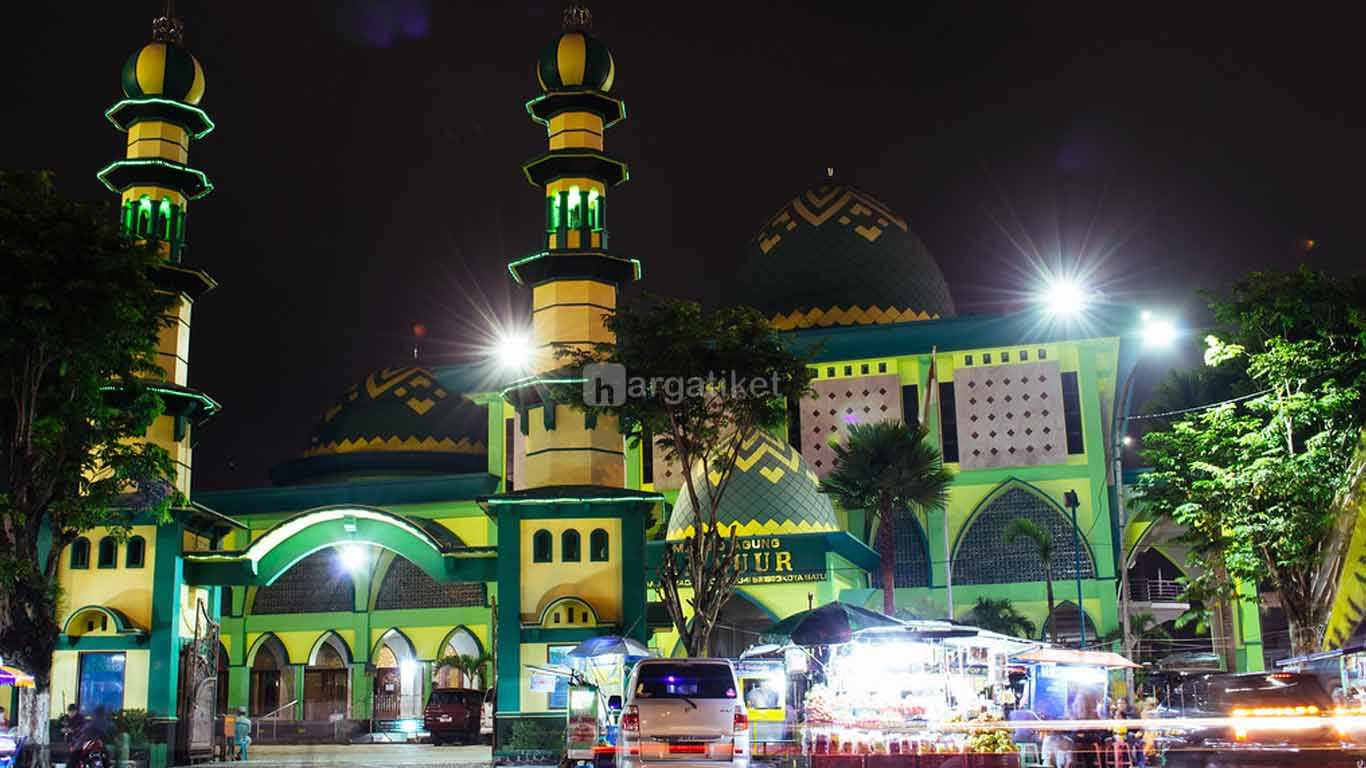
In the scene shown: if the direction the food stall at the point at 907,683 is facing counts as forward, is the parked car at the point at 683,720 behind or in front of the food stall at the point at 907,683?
in front

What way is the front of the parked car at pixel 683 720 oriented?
away from the camera

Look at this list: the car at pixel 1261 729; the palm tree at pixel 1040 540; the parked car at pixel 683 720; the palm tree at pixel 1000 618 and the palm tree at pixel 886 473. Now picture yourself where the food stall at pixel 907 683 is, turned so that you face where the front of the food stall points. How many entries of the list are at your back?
3

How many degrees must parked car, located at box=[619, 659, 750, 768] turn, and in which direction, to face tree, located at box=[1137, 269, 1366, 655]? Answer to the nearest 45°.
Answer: approximately 45° to its right

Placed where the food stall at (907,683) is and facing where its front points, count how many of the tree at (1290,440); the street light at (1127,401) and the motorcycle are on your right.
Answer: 1

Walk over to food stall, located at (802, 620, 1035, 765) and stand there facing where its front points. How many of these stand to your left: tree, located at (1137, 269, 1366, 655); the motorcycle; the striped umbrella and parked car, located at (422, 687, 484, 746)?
1

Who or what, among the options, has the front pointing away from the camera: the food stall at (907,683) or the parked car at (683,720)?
the parked car

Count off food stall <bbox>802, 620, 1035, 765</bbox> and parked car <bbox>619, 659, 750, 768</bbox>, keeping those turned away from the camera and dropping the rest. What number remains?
1

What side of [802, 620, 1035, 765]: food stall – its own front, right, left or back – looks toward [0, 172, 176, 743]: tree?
right

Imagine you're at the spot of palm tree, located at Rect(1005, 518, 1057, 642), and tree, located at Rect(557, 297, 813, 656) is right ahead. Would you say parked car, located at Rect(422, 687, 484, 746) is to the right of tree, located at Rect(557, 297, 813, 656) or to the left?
right

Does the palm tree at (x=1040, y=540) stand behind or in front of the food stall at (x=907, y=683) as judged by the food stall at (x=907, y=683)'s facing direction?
behind

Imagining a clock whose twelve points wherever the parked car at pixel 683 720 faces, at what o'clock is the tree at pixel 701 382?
The tree is roughly at 12 o'clock from the parked car.

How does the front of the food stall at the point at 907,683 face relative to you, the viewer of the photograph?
facing the viewer

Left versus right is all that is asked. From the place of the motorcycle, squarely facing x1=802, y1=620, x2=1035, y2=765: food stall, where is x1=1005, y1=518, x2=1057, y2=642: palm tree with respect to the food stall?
left

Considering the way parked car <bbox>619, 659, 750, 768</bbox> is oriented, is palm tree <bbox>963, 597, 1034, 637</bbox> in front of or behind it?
in front

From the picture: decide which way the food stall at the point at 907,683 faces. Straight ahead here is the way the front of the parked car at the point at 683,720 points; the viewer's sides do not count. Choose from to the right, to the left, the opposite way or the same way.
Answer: the opposite way

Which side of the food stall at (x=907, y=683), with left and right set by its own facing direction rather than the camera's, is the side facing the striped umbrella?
right
